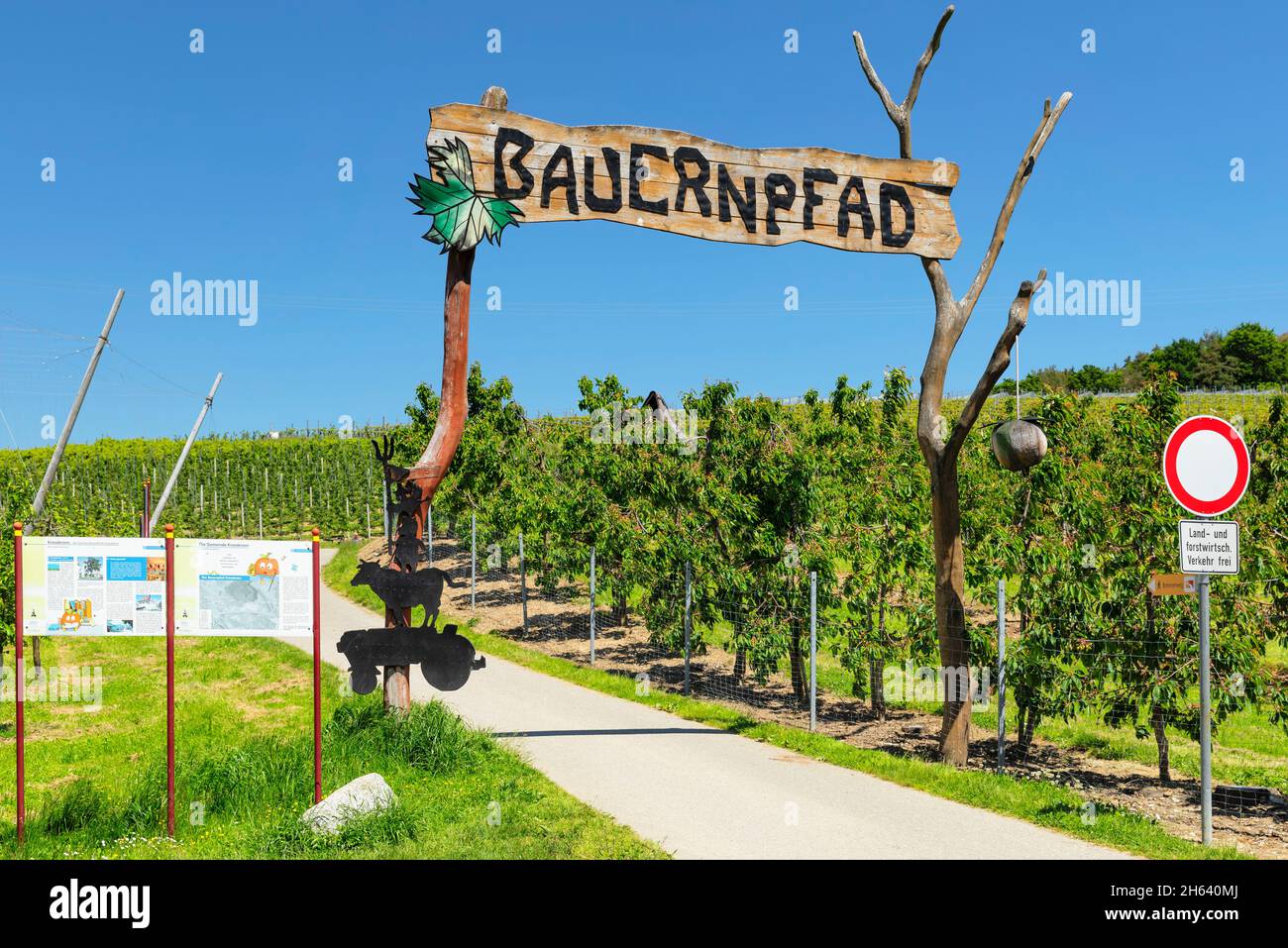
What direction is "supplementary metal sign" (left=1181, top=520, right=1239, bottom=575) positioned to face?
toward the camera

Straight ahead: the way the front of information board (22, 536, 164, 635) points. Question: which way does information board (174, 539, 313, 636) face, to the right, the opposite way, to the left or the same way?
the same way

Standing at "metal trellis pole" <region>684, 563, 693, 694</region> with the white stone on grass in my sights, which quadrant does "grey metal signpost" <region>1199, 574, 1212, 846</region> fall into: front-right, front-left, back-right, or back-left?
front-left

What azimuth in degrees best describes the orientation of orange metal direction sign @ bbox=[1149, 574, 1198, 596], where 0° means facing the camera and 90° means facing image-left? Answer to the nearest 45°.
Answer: approximately 0°

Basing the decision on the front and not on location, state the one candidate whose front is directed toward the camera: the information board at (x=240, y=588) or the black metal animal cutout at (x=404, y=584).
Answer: the information board

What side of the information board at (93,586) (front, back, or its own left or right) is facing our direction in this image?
front

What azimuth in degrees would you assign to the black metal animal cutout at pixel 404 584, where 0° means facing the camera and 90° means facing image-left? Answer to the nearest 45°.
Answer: approximately 90°

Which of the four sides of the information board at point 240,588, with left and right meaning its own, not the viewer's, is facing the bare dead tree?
left

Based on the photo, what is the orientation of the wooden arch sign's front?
toward the camera

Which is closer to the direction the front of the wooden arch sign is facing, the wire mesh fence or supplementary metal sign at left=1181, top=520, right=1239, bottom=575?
the supplementary metal sign
